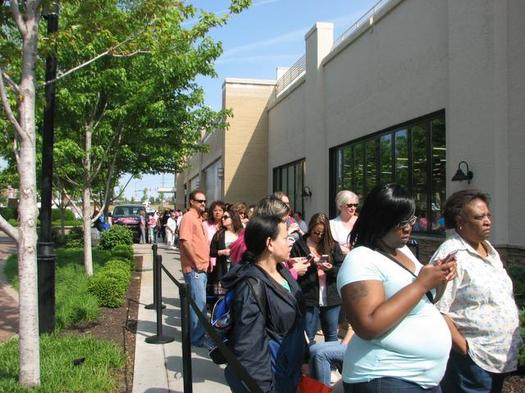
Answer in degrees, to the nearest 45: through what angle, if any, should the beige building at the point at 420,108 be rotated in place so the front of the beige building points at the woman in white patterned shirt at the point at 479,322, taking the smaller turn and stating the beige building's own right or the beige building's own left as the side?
approximately 45° to the beige building's own left

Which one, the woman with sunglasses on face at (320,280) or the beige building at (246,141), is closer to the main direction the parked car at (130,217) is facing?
the woman with sunglasses on face

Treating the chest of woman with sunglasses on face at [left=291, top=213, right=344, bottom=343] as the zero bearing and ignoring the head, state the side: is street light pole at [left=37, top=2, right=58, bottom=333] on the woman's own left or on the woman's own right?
on the woman's own right

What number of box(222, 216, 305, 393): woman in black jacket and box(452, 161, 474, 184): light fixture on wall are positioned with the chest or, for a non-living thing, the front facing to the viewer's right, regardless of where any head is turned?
1

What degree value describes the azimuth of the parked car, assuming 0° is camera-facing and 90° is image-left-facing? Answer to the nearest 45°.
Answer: approximately 0°

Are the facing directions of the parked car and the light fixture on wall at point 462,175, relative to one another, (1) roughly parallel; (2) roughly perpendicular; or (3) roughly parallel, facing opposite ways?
roughly perpendicular

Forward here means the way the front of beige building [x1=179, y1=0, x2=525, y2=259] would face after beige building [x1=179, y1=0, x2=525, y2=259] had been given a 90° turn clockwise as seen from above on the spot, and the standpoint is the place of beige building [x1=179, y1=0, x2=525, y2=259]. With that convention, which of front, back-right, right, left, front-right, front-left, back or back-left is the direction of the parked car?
front
